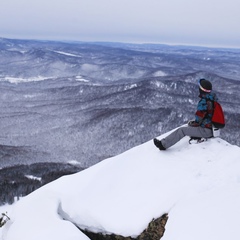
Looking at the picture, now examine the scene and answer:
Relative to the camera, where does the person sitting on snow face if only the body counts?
to the viewer's left
